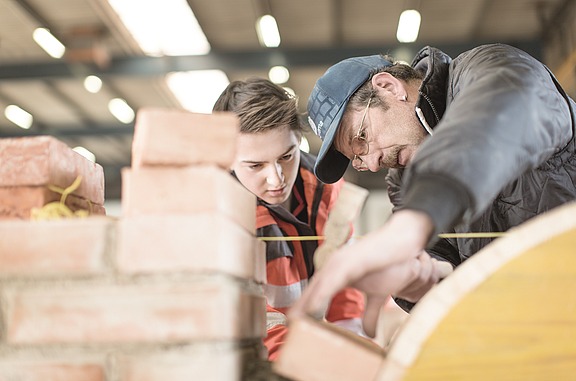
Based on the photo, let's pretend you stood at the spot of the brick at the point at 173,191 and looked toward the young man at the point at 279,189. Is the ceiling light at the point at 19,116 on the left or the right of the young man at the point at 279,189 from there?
left

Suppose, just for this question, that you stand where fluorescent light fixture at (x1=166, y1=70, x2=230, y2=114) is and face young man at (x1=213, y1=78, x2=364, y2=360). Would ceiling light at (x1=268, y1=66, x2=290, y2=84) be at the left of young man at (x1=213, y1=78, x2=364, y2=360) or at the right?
left
